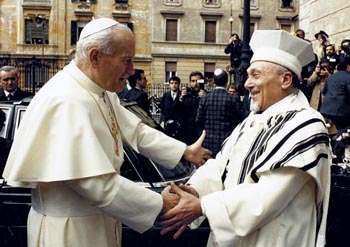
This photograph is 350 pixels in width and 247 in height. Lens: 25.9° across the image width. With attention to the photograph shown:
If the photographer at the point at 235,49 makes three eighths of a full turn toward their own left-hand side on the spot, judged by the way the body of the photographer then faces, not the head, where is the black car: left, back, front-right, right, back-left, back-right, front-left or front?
back-right

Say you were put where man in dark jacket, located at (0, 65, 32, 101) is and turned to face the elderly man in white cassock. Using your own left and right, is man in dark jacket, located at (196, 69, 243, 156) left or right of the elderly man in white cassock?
left

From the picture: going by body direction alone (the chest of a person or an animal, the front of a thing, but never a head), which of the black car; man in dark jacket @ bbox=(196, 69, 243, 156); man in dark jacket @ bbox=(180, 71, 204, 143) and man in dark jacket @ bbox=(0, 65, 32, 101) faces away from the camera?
man in dark jacket @ bbox=(196, 69, 243, 156)

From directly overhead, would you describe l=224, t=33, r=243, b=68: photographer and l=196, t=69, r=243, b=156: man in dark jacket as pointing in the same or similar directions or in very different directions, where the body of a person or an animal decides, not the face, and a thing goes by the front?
very different directions

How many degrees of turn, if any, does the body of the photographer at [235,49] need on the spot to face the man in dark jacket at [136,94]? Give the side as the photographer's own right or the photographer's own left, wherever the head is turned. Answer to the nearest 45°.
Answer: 0° — they already face them

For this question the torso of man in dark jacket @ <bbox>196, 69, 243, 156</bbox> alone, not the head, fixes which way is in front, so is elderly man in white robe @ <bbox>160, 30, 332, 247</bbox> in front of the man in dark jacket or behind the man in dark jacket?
behind

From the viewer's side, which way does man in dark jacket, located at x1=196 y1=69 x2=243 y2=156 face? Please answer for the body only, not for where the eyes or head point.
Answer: away from the camera

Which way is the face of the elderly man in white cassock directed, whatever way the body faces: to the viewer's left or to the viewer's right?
to the viewer's right

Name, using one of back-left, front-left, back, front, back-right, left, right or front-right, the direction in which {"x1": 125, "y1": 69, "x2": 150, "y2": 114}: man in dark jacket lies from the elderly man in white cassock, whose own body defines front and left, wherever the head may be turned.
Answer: left

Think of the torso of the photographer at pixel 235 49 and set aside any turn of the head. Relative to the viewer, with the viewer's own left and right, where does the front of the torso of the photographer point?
facing the viewer

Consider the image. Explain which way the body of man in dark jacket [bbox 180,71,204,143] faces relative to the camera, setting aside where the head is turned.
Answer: toward the camera
